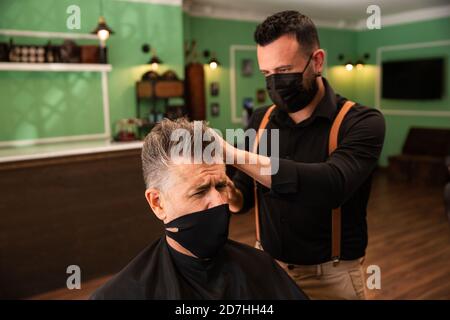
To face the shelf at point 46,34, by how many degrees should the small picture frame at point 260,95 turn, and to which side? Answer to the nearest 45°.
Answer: approximately 45° to its right

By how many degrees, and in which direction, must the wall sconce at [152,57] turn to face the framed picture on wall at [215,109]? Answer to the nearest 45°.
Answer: approximately 90° to its left

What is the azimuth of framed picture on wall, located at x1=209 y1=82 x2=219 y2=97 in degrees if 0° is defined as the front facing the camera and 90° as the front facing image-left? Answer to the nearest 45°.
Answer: approximately 0°

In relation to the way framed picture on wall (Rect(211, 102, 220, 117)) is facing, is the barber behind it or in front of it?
in front

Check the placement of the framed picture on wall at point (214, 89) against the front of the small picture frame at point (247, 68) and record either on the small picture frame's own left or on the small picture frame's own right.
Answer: on the small picture frame's own right

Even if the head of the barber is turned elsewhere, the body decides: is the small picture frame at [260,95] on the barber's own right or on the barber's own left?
on the barber's own right

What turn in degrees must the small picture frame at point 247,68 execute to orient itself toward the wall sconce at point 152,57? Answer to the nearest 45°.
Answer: approximately 45° to its right
